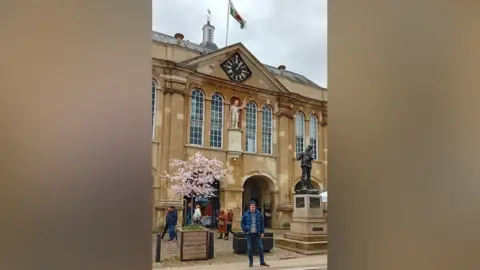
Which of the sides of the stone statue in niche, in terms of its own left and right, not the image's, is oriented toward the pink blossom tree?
front

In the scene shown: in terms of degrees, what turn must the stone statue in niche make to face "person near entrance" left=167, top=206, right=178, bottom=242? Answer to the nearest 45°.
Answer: approximately 45° to its right

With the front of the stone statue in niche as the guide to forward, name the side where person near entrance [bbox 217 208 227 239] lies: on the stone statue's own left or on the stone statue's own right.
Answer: on the stone statue's own right

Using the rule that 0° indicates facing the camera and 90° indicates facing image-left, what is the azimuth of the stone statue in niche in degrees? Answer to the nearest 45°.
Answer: approximately 315°

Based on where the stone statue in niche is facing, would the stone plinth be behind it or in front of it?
in front

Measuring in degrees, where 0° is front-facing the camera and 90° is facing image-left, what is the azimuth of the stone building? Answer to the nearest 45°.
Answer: approximately 315°

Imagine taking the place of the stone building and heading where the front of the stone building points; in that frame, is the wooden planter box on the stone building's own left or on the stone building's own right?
on the stone building's own right

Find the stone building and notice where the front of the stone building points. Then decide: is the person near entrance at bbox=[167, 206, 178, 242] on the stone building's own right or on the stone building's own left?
on the stone building's own right
